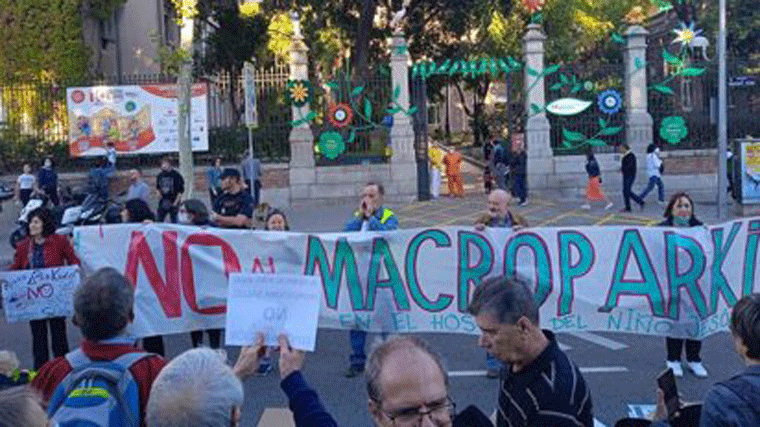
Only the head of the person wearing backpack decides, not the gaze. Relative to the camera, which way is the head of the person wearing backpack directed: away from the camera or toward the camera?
away from the camera

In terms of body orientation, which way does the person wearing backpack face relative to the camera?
away from the camera

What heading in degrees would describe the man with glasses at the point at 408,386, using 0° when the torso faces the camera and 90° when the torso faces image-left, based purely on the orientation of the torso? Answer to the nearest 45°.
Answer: approximately 315°

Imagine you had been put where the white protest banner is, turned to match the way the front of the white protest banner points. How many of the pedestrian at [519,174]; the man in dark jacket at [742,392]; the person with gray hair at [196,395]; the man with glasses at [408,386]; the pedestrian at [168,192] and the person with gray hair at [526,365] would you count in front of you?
4

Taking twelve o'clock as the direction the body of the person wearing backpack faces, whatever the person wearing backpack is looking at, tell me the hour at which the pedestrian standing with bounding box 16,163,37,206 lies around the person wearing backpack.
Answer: The pedestrian standing is roughly at 12 o'clock from the person wearing backpack.

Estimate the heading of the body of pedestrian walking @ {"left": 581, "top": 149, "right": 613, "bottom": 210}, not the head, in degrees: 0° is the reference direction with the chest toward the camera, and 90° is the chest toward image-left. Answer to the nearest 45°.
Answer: approximately 90°

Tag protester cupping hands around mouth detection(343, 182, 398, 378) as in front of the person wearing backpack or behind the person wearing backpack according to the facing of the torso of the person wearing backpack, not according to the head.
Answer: in front

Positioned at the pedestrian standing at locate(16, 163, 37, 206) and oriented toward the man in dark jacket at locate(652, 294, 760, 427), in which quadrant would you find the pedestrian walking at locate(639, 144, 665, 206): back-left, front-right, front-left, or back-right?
front-left

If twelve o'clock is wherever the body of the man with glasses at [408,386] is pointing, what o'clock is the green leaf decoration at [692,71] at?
The green leaf decoration is roughly at 8 o'clock from the man with glasses.

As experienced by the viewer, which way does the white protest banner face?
facing the viewer

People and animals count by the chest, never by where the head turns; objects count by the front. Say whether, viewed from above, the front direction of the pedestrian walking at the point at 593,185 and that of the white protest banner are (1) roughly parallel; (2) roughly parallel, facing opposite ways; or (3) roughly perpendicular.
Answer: roughly perpendicular

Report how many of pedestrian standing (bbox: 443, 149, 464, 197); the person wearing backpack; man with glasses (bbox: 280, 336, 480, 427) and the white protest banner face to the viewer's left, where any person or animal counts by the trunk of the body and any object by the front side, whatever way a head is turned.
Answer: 0

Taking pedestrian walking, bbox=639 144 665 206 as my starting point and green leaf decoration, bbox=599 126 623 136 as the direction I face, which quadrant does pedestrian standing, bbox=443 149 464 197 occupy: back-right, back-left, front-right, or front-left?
front-left
